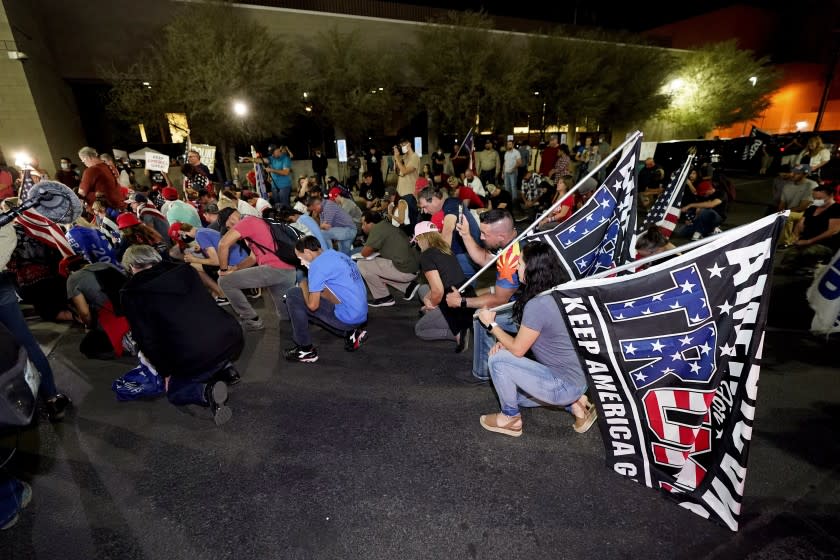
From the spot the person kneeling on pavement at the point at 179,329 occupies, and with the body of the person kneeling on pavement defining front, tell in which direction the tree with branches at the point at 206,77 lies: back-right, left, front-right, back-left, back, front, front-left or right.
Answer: front-right

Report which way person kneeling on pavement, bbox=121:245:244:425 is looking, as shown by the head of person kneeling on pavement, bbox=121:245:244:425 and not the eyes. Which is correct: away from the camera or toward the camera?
away from the camera

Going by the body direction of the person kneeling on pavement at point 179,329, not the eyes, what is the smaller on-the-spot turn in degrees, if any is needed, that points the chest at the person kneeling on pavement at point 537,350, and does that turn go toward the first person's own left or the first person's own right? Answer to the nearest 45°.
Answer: approximately 180°

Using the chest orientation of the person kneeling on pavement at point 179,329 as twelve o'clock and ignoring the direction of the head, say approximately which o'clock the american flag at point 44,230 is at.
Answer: The american flag is roughly at 1 o'clock from the person kneeling on pavement.

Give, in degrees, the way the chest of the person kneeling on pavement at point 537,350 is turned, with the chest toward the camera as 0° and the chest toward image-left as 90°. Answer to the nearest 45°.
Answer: approximately 90°

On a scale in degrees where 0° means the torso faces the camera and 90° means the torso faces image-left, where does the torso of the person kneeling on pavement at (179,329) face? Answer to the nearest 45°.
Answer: approximately 135°

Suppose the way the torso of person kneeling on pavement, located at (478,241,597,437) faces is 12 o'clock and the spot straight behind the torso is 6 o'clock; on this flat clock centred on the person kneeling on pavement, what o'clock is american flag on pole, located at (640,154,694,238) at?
The american flag on pole is roughly at 4 o'clock from the person kneeling on pavement.
